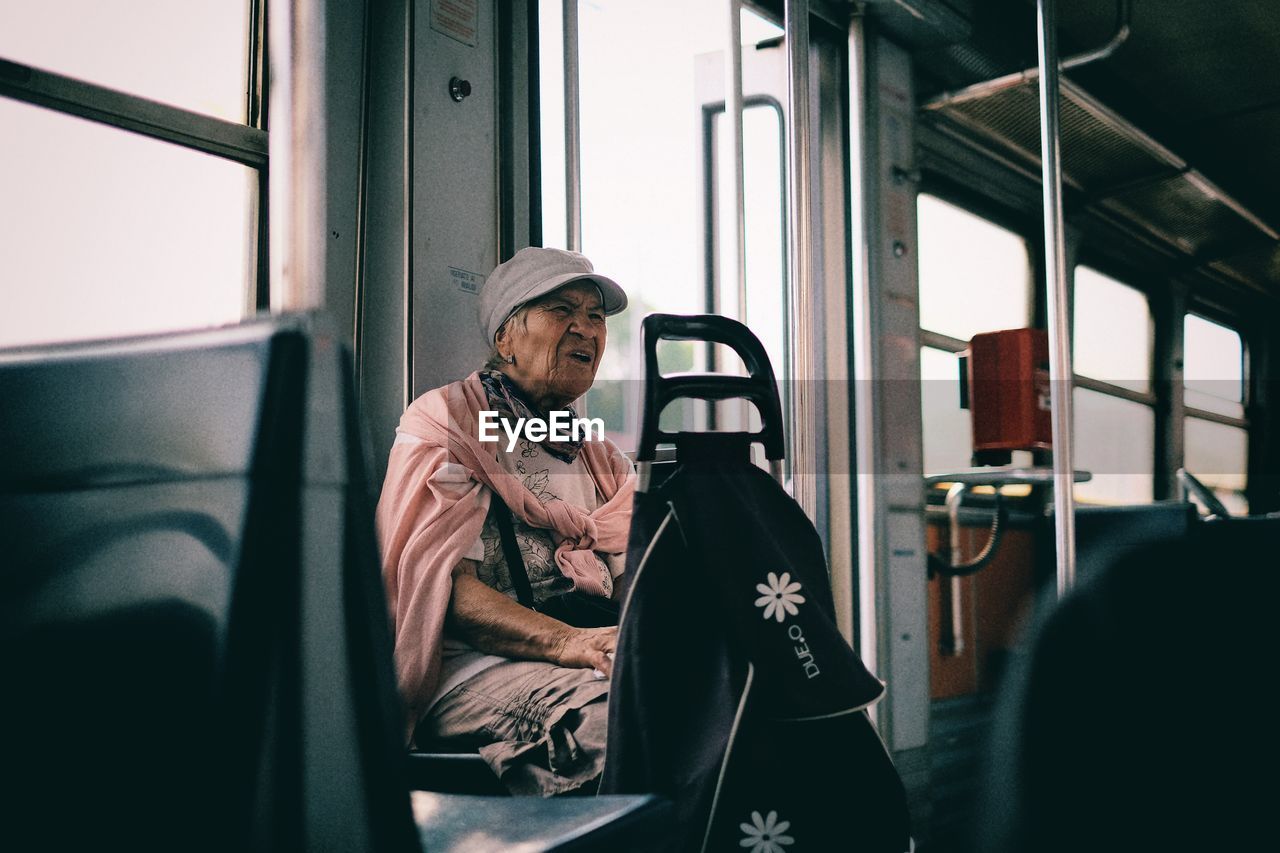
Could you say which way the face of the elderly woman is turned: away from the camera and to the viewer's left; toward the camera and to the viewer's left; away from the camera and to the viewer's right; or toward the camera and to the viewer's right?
toward the camera and to the viewer's right

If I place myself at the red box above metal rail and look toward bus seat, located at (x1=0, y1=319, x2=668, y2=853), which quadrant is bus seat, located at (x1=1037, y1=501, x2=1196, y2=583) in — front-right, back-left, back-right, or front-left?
back-left

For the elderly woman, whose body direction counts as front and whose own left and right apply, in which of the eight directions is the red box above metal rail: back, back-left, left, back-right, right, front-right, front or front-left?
left

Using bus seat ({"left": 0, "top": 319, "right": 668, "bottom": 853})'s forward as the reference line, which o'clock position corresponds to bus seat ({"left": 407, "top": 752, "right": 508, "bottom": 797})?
bus seat ({"left": 407, "top": 752, "right": 508, "bottom": 797}) is roughly at 11 o'clock from bus seat ({"left": 0, "top": 319, "right": 668, "bottom": 853}).

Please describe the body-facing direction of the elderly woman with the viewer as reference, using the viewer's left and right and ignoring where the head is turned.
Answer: facing the viewer and to the right of the viewer

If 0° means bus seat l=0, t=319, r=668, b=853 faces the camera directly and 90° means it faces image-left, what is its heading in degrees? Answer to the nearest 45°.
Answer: approximately 225°

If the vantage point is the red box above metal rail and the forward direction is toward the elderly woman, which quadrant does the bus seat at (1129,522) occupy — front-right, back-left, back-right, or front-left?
back-left

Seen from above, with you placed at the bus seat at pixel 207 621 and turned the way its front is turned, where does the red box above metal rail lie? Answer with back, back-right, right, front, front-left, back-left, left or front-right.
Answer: front

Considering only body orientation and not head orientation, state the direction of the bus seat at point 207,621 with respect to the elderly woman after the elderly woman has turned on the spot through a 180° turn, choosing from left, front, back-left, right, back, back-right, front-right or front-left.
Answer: back-left

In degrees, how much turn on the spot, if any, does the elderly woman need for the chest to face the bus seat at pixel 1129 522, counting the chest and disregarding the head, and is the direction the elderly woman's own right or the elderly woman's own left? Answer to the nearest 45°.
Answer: approximately 90° to the elderly woman's own left

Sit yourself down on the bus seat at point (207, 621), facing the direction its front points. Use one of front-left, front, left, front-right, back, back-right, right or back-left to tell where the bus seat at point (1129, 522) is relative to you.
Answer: front
